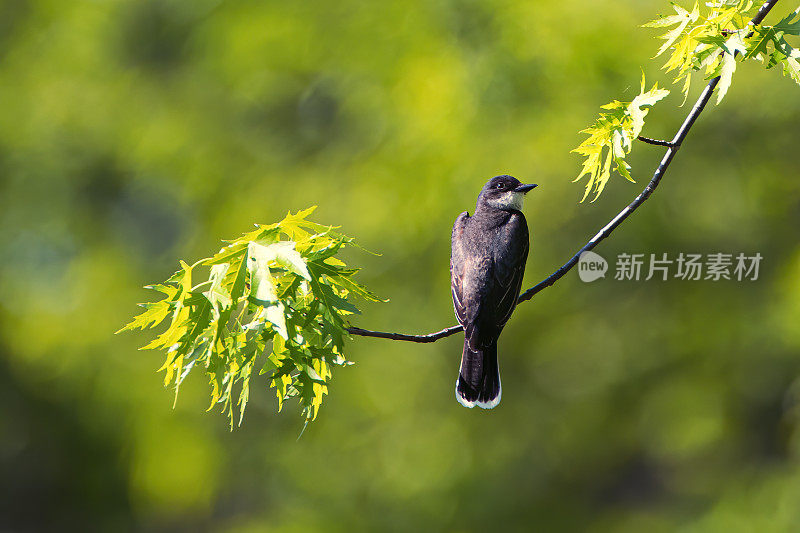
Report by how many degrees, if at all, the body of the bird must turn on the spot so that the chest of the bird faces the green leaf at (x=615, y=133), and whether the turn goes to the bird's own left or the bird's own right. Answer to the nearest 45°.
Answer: approximately 135° to the bird's own right

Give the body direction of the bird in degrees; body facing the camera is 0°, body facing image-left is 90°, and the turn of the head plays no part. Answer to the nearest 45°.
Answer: approximately 180°
